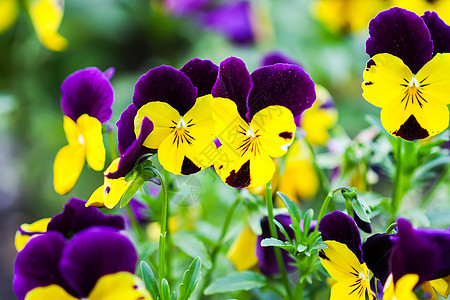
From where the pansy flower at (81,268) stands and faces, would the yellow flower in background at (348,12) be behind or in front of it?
behind

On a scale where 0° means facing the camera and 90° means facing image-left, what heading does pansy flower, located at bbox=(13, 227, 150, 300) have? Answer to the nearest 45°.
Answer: approximately 0°
